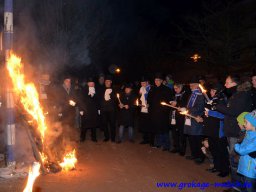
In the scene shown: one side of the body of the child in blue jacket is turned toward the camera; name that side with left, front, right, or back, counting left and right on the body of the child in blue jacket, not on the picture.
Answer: left

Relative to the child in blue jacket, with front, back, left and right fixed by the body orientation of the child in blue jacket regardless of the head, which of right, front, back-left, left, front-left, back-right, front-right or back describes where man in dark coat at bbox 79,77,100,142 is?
front-right

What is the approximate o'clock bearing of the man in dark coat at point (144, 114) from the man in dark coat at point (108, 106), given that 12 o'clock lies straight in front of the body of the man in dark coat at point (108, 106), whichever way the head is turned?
the man in dark coat at point (144, 114) is roughly at 10 o'clock from the man in dark coat at point (108, 106).

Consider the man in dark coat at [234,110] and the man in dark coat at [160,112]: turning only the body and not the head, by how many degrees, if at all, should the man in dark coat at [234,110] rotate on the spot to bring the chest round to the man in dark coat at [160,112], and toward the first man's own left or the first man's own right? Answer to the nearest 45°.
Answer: approximately 45° to the first man's own right

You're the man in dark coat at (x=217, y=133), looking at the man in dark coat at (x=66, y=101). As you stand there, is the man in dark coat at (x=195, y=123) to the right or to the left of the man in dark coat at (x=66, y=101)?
right

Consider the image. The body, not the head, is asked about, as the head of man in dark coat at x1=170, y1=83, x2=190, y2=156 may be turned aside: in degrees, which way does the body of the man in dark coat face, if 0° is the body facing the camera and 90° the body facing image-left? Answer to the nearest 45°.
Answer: approximately 45°

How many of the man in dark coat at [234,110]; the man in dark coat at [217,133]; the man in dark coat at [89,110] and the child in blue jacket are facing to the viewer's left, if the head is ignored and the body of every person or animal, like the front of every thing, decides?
3

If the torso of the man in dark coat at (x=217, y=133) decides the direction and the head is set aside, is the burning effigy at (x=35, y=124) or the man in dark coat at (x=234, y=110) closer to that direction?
the burning effigy

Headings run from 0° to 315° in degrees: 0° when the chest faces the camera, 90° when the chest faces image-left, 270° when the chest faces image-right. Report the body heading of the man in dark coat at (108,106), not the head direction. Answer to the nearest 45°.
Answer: approximately 0°

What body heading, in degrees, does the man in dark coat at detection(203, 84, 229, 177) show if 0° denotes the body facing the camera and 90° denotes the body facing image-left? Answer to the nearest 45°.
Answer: approximately 90°

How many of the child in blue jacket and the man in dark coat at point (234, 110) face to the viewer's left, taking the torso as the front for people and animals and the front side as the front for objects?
2

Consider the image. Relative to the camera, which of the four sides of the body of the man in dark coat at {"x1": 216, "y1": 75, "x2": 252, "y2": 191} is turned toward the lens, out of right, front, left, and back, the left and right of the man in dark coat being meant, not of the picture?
left
